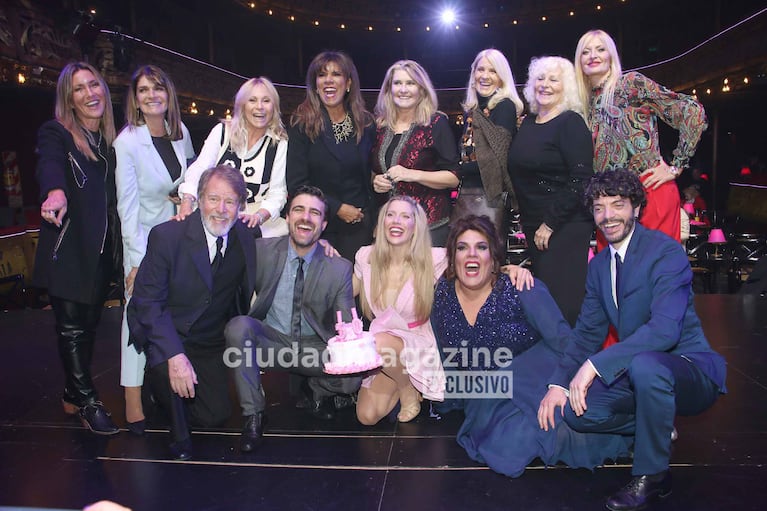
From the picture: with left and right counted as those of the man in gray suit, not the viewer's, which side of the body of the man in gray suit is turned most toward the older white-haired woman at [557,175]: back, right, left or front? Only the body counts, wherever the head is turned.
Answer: left

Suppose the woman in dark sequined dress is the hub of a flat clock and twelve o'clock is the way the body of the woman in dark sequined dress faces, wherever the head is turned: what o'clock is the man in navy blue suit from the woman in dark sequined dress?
The man in navy blue suit is roughly at 10 o'clock from the woman in dark sequined dress.

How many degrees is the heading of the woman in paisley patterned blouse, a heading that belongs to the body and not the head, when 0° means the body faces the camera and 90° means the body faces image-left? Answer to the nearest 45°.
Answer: approximately 45°

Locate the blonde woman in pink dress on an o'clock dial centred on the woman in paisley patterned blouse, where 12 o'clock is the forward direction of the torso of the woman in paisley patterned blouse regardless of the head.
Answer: The blonde woman in pink dress is roughly at 1 o'clock from the woman in paisley patterned blouse.

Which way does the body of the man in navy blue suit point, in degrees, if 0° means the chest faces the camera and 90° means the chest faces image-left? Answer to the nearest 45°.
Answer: approximately 45°

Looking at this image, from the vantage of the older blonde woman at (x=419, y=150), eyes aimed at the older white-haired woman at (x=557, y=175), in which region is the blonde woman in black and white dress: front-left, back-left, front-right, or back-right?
back-right

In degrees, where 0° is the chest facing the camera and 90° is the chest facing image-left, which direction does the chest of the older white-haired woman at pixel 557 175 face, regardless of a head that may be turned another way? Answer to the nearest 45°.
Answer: approximately 45°

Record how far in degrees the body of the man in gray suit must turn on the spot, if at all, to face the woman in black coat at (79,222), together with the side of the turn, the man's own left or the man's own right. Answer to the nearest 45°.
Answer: approximately 90° to the man's own right

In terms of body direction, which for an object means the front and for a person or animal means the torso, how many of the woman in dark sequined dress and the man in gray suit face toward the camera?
2
